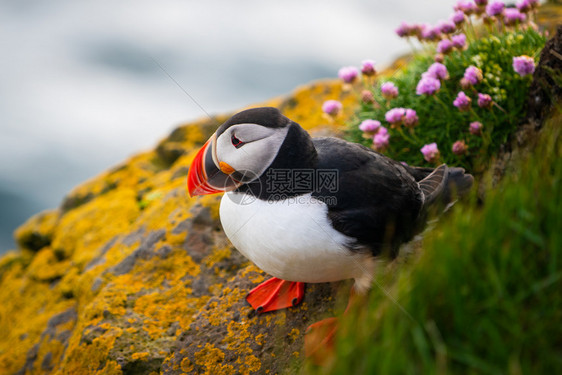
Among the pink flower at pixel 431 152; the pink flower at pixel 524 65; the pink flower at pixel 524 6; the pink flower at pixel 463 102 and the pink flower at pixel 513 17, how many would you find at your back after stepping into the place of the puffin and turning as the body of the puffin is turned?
5

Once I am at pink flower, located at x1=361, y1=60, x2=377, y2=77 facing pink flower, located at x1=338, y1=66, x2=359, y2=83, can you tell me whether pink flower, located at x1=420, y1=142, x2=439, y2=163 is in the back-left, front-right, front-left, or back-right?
back-left

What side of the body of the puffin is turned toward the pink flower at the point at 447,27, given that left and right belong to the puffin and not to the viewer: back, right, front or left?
back

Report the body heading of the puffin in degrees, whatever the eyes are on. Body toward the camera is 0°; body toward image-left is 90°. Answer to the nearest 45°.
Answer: approximately 45°

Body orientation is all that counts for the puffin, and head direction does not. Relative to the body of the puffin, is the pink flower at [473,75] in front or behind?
behind

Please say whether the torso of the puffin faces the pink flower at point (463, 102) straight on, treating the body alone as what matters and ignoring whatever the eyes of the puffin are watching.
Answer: no

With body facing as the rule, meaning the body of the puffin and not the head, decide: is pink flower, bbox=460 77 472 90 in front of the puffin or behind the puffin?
behind

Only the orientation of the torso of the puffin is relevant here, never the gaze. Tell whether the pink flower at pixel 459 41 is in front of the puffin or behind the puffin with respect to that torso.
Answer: behind

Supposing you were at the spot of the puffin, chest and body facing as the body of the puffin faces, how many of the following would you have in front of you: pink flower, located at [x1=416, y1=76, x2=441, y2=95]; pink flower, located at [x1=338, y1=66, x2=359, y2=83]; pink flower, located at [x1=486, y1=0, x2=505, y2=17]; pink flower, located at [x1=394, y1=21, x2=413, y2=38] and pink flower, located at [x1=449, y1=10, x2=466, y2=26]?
0

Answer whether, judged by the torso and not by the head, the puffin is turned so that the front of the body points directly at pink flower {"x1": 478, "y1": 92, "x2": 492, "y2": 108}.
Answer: no

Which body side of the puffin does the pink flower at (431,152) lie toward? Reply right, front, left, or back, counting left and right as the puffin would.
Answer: back

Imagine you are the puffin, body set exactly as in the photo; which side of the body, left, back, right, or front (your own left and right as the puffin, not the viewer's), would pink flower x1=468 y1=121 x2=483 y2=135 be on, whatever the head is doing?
back

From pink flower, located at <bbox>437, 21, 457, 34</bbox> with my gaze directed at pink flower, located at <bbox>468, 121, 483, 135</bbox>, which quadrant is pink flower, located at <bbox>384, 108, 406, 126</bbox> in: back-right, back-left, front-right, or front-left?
front-right

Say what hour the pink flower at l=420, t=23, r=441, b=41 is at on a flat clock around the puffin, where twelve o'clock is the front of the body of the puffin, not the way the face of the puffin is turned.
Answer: The pink flower is roughly at 5 o'clock from the puffin.

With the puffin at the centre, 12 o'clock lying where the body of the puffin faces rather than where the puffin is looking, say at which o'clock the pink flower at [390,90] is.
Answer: The pink flower is roughly at 5 o'clock from the puffin.

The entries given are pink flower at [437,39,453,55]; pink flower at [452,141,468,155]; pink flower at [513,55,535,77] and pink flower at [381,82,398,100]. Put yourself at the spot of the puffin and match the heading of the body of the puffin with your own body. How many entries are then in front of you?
0

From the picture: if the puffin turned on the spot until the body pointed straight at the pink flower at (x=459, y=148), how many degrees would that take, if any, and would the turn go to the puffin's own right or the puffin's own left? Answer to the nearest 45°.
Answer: approximately 180°

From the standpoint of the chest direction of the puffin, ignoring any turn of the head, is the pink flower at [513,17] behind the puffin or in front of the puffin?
behind

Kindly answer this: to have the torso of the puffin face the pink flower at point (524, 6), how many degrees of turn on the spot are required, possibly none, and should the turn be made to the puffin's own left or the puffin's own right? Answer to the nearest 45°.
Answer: approximately 180°
